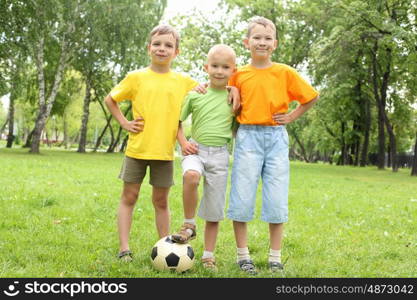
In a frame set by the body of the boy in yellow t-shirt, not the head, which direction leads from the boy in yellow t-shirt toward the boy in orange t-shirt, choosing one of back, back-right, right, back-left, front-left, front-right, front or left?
left

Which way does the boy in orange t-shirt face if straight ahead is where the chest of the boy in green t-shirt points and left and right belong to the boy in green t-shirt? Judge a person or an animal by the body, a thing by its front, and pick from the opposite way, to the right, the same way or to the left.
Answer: the same way

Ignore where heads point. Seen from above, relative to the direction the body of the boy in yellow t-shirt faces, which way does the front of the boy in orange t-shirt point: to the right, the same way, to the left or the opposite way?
the same way

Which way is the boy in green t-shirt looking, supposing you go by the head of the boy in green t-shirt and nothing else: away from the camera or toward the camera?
toward the camera

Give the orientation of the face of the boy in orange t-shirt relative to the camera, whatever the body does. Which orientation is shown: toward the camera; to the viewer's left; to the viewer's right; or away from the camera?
toward the camera

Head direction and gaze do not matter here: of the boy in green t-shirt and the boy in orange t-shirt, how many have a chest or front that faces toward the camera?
2

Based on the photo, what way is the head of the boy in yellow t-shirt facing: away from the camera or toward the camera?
toward the camera

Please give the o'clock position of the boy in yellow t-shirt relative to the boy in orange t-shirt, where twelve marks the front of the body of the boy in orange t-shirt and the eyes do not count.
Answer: The boy in yellow t-shirt is roughly at 3 o'clock from the boy in orange t-shirt.

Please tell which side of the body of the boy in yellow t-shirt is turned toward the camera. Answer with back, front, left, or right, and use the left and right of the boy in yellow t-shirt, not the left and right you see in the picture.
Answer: front

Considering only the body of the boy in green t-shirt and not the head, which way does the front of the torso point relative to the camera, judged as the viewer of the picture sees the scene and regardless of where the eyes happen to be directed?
toward the camera

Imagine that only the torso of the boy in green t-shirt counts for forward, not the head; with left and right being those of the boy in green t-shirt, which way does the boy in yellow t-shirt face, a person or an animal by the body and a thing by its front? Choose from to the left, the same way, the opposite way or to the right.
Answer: the same way

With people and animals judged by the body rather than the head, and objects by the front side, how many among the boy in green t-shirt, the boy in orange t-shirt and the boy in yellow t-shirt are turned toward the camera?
3
